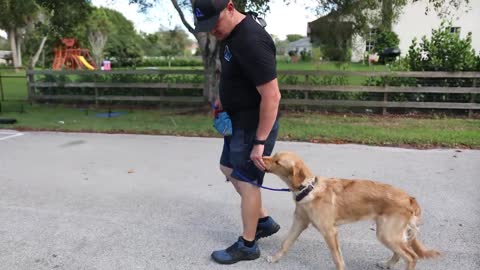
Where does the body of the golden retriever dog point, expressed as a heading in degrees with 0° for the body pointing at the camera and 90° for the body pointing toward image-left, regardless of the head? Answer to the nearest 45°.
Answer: approximately 90°

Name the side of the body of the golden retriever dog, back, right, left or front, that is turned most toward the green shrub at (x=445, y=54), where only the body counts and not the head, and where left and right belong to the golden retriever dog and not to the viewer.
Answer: right

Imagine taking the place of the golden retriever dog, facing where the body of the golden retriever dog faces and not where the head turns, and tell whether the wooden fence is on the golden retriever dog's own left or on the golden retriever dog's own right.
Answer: on the golden retriever dog's own right

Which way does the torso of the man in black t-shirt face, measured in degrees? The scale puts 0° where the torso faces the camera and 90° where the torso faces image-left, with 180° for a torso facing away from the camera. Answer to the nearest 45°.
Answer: approximately 90°

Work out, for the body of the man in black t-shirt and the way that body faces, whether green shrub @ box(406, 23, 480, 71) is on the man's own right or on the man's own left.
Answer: on the man's own right

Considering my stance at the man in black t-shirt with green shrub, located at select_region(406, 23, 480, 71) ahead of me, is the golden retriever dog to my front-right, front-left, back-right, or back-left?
front-right

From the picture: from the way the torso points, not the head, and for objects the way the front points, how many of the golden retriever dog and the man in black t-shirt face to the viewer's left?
2

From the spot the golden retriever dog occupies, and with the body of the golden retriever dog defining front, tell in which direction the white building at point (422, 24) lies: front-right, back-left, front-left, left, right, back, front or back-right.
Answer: right
